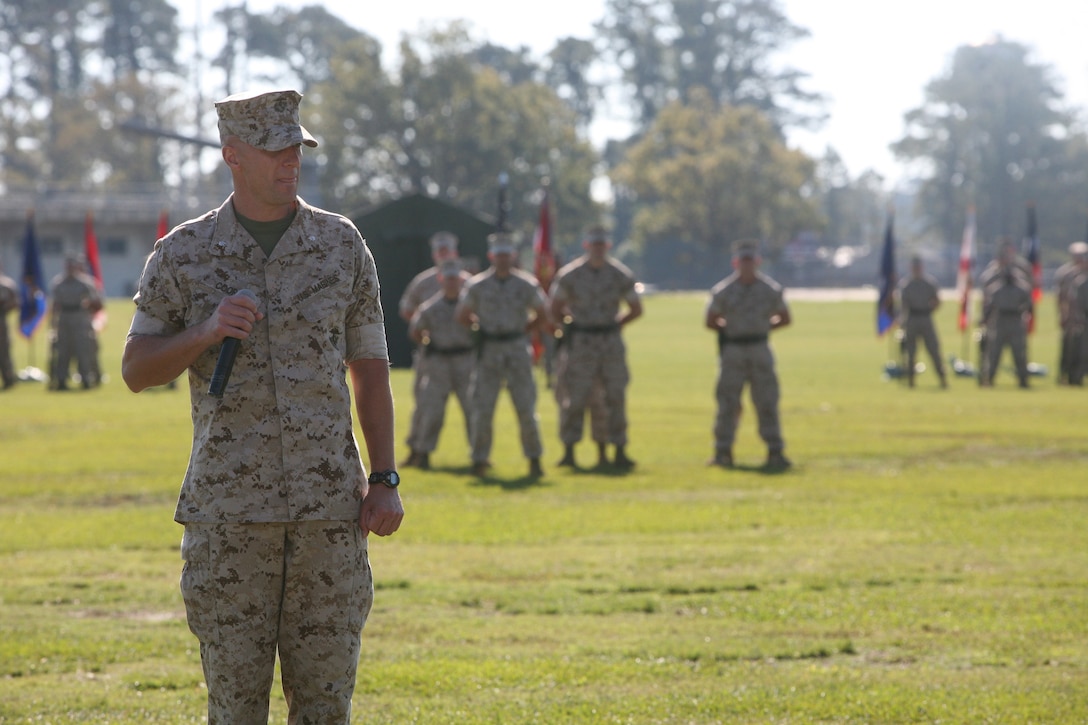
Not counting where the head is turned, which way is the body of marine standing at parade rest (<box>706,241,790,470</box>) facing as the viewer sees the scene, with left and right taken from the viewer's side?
facing the viewer

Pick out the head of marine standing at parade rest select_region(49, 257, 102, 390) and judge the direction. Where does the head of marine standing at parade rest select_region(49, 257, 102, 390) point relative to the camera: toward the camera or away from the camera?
toward the camera

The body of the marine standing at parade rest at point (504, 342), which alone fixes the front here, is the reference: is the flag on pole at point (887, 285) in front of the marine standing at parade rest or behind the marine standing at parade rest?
behind

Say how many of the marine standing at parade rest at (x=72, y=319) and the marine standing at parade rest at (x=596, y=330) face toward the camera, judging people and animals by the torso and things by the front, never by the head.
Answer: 2

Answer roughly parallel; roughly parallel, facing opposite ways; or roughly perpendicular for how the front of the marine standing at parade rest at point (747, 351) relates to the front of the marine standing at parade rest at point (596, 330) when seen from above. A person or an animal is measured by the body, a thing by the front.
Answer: roughly parallel

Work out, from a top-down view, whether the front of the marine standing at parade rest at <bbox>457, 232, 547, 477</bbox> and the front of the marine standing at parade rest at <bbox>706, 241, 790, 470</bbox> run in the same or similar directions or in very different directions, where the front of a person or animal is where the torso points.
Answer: same or similar directions

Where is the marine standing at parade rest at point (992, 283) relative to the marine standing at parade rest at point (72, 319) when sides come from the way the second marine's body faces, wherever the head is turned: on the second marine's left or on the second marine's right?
on the second marine's left

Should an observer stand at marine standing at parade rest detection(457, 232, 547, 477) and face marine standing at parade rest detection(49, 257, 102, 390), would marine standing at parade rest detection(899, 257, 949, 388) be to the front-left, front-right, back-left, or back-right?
front-right

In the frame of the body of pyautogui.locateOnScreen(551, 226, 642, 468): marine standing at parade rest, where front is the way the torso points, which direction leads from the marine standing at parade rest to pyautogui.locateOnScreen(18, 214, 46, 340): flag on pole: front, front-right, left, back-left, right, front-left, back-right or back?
back-right

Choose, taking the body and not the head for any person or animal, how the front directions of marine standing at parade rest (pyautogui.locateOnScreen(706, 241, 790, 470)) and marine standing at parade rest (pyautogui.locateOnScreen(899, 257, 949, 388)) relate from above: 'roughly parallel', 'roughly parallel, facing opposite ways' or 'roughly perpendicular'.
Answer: roughly parallel

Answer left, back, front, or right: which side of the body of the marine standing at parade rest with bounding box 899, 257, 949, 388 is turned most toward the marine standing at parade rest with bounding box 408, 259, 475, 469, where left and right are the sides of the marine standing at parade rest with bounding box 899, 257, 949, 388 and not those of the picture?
front

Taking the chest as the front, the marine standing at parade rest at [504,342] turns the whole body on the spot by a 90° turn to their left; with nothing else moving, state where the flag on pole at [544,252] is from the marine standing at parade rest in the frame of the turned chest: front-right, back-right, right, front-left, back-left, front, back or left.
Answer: left

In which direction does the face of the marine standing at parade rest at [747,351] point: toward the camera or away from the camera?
toward the camera

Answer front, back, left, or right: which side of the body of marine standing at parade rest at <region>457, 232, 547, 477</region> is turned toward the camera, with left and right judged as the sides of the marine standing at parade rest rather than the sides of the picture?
front

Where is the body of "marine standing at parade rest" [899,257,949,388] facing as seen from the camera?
toward the camera

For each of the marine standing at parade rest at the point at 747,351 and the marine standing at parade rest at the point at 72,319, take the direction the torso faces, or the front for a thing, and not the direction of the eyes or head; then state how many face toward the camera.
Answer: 2

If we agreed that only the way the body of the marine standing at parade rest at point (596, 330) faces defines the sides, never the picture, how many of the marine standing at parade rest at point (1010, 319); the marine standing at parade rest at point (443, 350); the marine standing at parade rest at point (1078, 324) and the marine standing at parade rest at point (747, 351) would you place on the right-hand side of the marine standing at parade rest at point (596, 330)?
1
